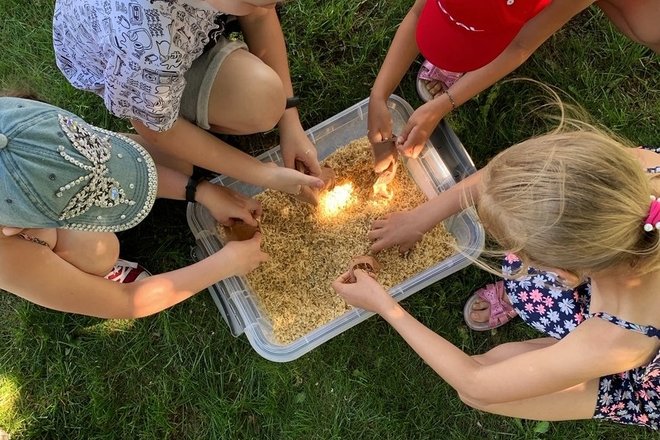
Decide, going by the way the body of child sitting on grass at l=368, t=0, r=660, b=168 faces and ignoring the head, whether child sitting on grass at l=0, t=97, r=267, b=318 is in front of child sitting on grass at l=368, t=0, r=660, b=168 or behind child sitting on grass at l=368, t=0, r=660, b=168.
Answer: in front

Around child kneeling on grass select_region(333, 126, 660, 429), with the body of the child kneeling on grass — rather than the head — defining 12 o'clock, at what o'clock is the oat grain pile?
The oat grain pile is roughly at 1 o'clock from the child kneeling on grass.

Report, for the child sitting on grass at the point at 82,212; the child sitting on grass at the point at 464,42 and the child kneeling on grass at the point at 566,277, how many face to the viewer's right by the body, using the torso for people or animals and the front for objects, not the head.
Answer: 1

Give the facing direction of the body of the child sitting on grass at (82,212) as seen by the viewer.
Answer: to the viewer's right

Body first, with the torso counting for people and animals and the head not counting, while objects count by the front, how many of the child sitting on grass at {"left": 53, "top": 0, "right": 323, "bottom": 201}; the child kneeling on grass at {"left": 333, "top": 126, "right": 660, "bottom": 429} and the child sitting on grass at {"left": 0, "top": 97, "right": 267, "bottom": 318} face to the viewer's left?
1

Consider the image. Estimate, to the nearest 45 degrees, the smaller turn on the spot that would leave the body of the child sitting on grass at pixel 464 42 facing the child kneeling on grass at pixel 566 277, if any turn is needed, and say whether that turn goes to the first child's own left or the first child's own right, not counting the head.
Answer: approximately 90° to the first child's own left

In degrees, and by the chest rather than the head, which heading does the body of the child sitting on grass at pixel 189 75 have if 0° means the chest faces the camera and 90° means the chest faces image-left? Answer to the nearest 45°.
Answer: approximately 315°

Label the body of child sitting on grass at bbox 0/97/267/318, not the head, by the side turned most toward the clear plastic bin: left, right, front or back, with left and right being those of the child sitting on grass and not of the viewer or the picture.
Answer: front

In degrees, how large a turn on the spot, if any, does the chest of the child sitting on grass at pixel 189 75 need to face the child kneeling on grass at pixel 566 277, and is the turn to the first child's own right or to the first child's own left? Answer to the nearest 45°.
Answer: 0° — they already face them

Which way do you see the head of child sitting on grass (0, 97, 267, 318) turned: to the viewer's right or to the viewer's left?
to the viewer's right

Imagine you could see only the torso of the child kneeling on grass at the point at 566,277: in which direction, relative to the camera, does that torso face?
to the viewer's left

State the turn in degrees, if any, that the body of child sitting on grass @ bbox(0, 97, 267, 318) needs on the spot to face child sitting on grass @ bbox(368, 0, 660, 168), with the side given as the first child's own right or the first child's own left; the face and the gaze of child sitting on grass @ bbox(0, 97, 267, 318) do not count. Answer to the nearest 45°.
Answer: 0° — they already face them
